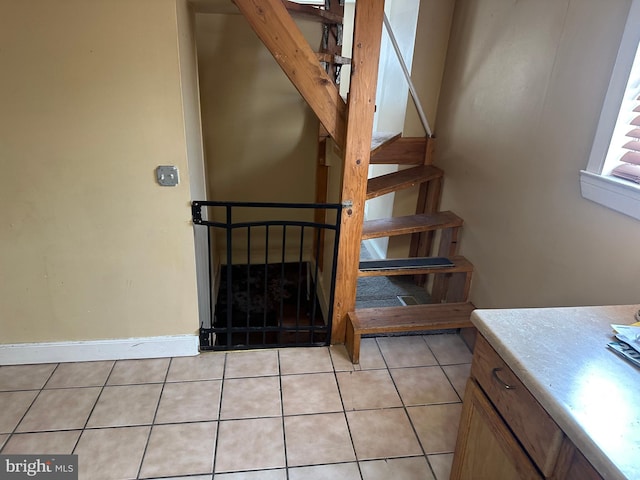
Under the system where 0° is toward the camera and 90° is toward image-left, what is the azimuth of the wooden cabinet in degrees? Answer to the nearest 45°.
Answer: approximately 45°

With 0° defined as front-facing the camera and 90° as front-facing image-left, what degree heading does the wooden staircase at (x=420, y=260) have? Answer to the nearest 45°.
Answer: approximately 0°

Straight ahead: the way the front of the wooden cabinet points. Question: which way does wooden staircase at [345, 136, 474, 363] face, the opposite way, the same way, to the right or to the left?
to the left

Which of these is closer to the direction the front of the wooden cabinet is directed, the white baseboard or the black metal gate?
the white baseboard

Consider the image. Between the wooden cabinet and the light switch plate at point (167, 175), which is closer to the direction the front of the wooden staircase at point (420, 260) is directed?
the wooden cabinet

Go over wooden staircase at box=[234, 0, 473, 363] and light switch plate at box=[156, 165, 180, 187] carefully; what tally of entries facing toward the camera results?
2

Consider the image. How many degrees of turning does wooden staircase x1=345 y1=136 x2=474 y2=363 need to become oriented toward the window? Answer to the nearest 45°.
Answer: approximately 45° to its left

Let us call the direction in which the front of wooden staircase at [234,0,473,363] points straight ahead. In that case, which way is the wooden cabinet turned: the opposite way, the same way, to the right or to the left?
to the right

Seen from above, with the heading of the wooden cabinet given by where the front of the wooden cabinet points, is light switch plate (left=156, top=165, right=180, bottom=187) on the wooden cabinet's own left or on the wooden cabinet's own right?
on the wooden cabinet's own right
